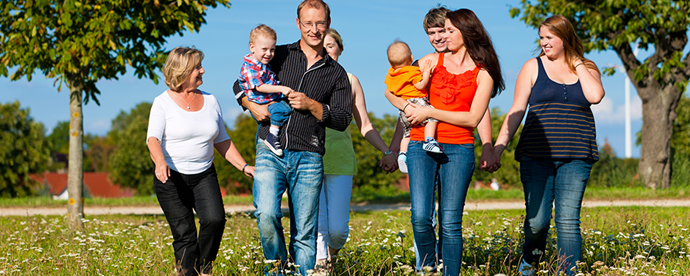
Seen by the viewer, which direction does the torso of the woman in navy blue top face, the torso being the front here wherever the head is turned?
toward the camera

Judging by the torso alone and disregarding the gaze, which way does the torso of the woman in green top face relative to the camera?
toward the camera

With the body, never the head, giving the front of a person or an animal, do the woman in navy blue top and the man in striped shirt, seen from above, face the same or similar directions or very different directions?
same or similar directions

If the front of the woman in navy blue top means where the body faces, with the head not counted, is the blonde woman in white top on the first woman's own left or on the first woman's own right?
on the first woman's own right

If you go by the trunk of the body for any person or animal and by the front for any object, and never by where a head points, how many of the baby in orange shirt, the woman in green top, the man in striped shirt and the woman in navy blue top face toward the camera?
3

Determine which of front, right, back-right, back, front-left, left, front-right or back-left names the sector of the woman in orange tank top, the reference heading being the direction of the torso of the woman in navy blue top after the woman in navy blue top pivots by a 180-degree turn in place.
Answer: back-left

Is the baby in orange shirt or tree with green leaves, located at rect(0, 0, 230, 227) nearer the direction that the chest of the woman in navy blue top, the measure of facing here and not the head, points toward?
the baby in orange shirt

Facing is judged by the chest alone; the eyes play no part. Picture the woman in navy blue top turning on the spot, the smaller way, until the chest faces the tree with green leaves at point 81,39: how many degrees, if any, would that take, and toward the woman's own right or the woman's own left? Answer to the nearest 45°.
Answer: approximately 90° to the woman's own right

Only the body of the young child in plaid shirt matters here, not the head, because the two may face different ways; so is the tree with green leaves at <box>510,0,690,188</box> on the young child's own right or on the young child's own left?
on the young child's own left

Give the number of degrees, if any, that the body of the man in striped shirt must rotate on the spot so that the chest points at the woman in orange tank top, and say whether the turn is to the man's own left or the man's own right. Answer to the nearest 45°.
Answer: approximately 90° to the man's own left

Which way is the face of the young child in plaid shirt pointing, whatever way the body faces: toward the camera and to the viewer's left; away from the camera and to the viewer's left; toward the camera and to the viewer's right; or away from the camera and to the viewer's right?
toward the camera and to the viewer's right

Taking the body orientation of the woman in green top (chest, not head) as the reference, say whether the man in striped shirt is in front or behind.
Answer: in front

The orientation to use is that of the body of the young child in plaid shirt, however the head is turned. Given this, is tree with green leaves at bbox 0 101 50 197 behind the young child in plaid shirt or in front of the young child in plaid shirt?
behind

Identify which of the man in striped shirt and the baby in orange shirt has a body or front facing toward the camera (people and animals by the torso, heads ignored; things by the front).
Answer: the man in striped shirt

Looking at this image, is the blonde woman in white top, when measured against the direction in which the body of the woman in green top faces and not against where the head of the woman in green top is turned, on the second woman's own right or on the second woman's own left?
on the second woman's own right

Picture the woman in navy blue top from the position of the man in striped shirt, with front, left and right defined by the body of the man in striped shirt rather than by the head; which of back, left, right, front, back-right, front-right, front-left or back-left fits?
left

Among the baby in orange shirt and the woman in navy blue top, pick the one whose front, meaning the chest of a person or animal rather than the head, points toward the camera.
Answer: the woman in navy blue top

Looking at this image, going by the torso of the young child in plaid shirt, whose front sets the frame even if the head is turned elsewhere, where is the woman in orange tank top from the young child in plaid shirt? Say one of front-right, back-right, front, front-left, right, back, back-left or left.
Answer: front-left
